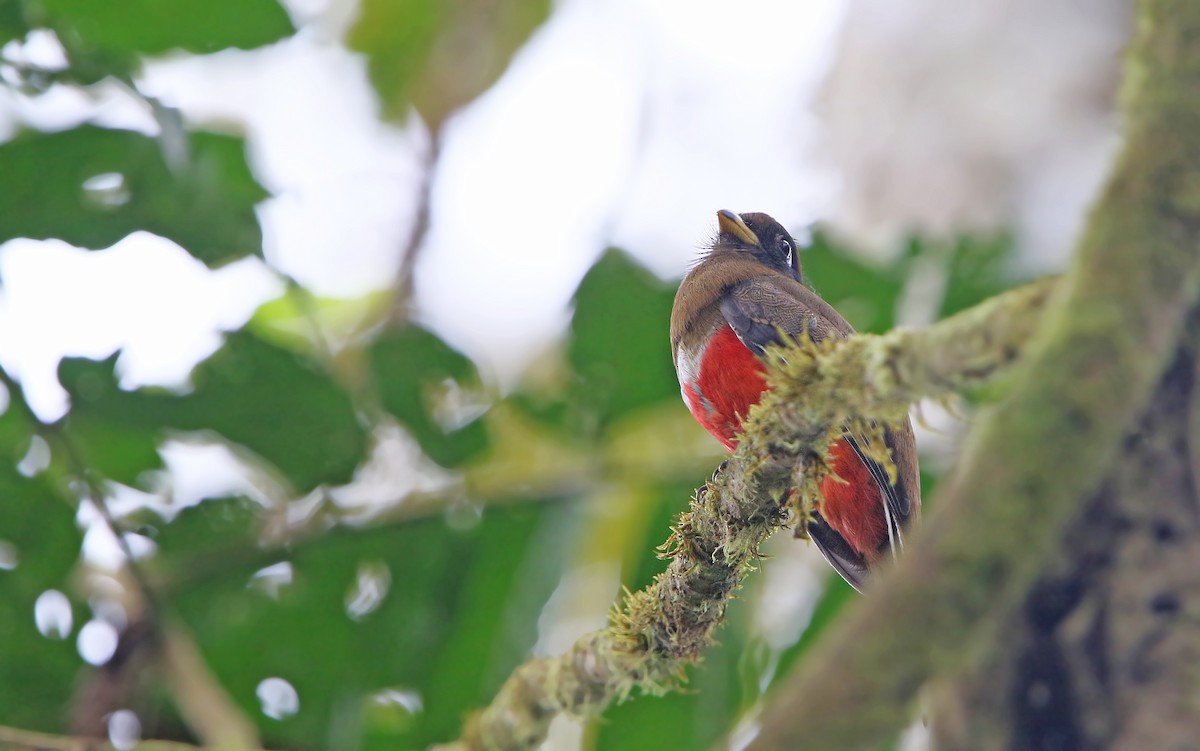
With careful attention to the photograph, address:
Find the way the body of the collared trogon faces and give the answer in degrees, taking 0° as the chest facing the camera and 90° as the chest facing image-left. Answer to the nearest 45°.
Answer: approximately 90°

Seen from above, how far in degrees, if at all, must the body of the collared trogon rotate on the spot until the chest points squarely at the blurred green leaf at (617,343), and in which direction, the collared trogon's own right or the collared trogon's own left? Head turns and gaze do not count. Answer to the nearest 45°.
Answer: approximately 45° to the collared trogon's own right

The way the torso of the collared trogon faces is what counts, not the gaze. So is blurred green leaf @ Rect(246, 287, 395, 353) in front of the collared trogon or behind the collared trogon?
in front

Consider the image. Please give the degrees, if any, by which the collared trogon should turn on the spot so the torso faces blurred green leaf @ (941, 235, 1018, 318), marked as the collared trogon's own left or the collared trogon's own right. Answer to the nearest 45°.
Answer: approximately 135° to the collared trogon's own right

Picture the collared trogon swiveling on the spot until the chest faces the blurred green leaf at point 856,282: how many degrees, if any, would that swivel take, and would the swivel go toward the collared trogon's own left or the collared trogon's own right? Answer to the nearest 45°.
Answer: approximately 90° to the collared trogon's own right
